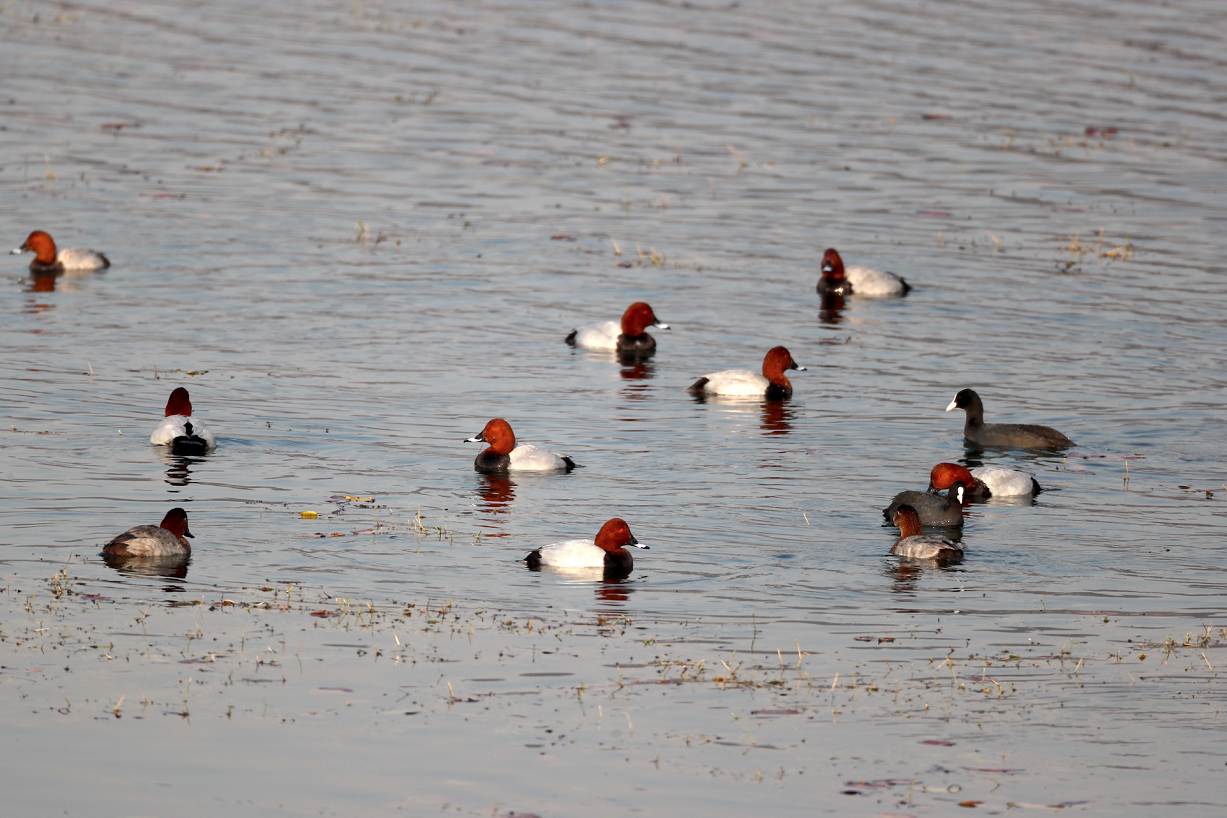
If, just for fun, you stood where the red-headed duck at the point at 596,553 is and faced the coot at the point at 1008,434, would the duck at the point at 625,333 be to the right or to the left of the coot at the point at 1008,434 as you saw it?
left

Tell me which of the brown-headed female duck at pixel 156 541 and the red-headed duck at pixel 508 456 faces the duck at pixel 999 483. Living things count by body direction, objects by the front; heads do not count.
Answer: the brown-headed female duck

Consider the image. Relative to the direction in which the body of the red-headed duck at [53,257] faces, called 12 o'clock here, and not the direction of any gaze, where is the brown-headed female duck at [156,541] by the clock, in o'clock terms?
The brown-headed female duck is roughly at 9 o'clock from the red-headed duck.

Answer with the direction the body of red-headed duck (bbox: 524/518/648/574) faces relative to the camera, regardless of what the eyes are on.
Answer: to the viewer's right

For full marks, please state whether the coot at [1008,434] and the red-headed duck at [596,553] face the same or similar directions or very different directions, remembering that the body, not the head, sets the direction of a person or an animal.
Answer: very different directions

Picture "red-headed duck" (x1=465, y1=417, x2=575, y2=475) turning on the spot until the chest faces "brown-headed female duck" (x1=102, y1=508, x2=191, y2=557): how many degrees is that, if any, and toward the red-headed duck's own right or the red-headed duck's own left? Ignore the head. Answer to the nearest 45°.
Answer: approximately 45° to the red-headed duck's own left

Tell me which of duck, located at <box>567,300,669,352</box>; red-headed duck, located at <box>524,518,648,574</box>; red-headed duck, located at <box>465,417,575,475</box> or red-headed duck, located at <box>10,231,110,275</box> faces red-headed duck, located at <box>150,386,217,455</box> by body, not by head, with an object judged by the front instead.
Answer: red-headed duck, located at <box>465,417,575,475</box>

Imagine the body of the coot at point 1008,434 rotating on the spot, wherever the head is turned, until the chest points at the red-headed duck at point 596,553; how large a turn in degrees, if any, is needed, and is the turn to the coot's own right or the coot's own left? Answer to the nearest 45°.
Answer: approximately 45° to the coot's own left

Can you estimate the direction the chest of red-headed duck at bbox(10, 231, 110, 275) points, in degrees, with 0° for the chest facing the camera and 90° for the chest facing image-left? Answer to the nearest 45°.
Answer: approximately 90°

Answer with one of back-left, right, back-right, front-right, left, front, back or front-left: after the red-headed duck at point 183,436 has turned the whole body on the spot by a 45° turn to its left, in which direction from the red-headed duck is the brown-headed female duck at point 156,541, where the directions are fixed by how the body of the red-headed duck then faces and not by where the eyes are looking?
back-left

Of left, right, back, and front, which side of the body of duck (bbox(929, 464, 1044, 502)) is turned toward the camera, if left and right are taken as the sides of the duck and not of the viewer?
left

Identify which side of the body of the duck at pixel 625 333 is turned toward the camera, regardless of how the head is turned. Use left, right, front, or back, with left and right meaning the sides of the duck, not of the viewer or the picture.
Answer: right

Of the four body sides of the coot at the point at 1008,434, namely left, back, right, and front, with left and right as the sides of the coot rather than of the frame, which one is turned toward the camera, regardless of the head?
left

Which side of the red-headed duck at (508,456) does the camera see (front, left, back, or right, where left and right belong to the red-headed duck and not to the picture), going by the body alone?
left

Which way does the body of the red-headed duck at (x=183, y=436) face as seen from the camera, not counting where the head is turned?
away from the camera

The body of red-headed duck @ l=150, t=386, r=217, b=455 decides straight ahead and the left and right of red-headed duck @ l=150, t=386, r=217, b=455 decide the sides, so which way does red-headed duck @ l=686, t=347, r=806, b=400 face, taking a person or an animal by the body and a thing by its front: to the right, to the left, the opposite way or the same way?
to the right
